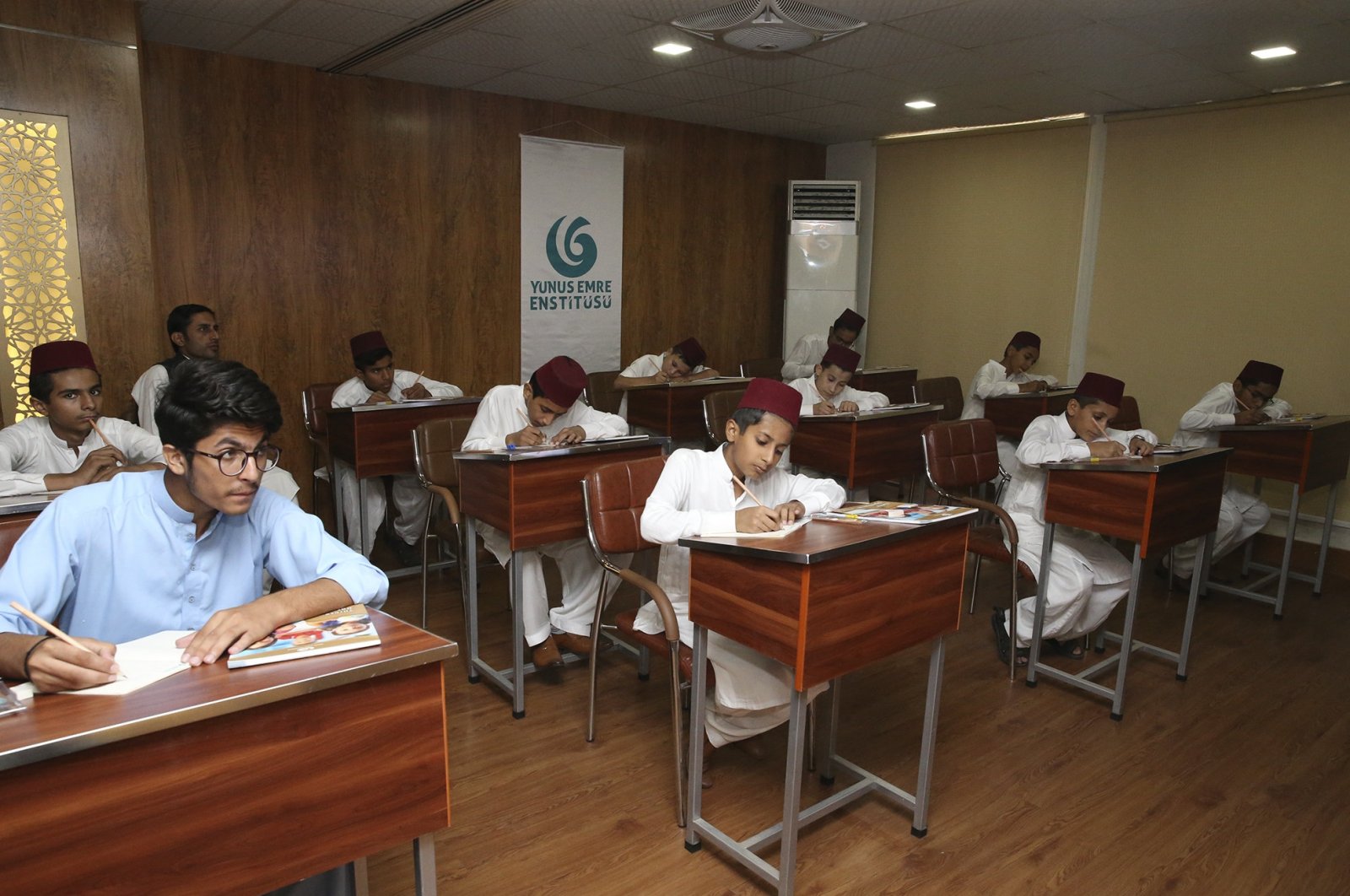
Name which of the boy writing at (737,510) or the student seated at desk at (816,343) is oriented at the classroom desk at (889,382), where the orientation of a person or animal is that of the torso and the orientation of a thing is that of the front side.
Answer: the student seated at desk

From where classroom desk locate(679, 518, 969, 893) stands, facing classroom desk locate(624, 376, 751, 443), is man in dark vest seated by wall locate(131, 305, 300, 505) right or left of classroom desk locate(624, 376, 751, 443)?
left

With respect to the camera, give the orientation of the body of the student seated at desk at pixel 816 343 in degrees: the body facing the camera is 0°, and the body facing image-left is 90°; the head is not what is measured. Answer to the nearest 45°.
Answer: approximately 315°

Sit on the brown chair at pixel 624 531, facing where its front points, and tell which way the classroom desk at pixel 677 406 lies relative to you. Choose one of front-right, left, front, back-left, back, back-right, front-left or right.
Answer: back-left

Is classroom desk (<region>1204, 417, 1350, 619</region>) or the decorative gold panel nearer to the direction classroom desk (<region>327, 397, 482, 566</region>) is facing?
the classroom desk

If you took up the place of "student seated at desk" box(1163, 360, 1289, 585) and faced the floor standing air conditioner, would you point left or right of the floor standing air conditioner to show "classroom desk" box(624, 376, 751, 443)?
left

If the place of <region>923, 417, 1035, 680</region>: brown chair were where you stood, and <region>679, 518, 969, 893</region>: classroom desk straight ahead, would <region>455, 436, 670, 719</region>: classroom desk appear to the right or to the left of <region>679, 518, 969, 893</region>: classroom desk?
right
